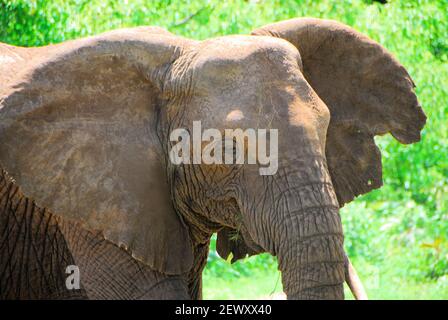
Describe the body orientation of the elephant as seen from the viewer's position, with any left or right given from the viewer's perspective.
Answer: facing the viewer and to the right of the viewer
